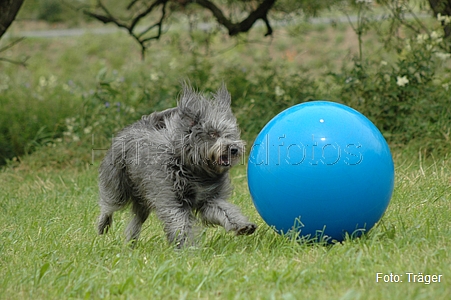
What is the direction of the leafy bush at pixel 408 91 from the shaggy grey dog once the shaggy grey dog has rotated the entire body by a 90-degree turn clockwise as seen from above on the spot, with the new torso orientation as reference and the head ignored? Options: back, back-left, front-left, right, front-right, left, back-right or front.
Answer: back

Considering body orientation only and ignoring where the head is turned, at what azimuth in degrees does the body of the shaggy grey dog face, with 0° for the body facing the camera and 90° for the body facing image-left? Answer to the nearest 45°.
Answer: approximately 315°
